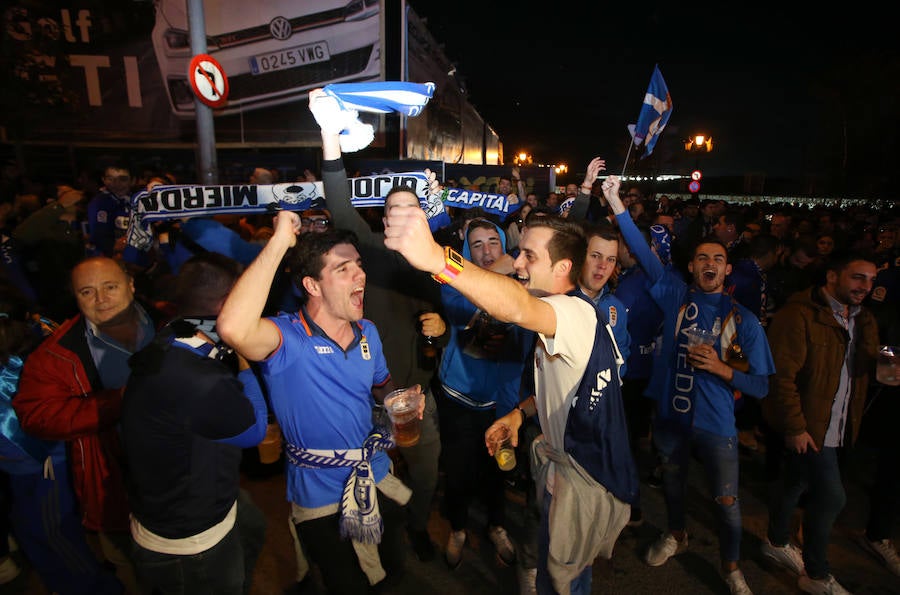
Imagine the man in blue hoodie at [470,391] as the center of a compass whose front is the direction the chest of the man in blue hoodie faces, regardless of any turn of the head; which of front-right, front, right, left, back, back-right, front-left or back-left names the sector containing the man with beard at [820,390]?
left

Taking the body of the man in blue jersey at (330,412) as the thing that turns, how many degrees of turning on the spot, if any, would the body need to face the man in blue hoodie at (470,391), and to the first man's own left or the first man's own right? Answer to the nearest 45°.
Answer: approximately 90° to the first man's own left

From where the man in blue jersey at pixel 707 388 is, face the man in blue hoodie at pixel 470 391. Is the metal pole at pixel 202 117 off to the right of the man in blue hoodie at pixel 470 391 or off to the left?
right

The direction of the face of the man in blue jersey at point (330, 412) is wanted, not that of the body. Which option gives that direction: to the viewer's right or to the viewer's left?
to the viewer's right

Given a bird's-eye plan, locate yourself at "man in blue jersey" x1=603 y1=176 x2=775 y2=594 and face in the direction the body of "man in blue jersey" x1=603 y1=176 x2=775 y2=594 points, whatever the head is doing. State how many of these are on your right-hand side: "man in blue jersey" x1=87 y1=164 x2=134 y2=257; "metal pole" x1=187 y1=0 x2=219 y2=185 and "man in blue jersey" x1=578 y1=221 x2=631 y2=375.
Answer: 3

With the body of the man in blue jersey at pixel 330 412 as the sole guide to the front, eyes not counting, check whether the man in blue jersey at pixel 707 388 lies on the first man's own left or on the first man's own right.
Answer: on the first man's own left

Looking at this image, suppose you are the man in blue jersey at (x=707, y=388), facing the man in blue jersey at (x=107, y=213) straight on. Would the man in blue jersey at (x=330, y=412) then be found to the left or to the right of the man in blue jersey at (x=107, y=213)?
left

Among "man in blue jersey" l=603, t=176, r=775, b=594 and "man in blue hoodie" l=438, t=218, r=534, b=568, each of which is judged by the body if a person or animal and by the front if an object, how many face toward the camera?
2

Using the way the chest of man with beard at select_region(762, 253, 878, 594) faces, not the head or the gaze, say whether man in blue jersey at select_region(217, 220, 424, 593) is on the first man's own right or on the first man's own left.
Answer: on the first man's own right

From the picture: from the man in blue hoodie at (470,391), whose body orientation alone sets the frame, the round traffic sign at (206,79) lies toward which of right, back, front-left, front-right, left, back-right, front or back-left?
back-right

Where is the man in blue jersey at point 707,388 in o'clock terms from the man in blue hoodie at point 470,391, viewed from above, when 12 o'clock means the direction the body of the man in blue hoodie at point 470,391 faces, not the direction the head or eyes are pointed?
the man in blue jersey at point 707,388 is roughly at 9 o'clock from the man in blue hoodie at point 470,391.

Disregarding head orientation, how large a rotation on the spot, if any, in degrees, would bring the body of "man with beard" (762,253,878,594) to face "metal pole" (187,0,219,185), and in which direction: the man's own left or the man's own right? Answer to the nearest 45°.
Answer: approximately 135° to the man's own right

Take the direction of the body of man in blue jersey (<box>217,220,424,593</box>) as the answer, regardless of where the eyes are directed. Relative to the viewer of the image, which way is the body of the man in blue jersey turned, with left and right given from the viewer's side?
facing the viewer and to the right of the viewer
